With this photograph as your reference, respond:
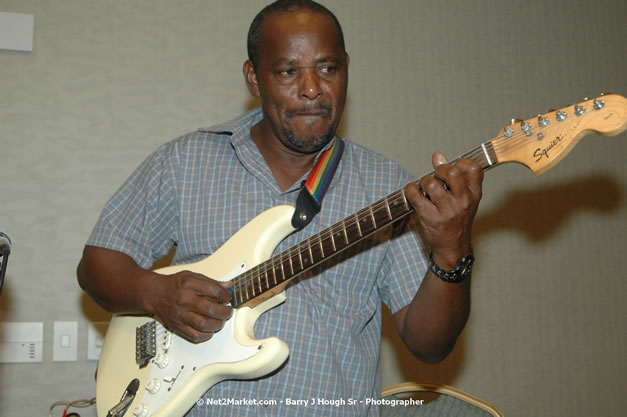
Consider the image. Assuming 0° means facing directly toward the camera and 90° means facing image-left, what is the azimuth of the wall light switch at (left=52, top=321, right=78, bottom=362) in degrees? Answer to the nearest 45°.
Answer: approximately 0°

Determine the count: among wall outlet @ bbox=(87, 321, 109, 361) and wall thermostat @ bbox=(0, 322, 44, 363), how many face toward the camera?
2

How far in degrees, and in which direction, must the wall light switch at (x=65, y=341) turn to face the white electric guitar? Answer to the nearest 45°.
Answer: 0° — it already faces it
